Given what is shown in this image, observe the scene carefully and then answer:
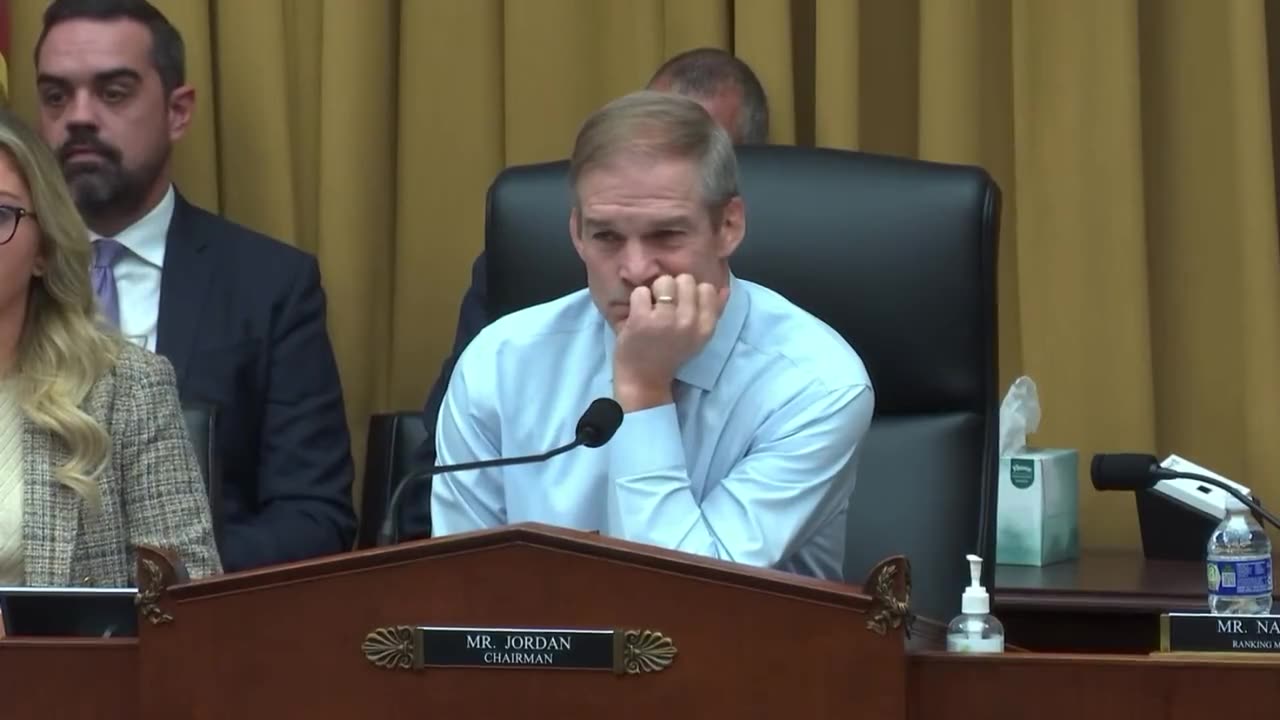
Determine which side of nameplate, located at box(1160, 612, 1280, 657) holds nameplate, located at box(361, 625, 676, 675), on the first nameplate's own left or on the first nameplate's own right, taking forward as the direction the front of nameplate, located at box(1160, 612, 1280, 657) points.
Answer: on the first nameplate's own right

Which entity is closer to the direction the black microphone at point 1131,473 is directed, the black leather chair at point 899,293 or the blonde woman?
the blonde woman

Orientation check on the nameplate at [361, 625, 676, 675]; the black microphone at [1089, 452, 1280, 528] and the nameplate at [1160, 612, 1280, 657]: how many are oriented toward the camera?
2

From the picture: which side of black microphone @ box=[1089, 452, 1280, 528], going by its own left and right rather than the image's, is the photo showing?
left

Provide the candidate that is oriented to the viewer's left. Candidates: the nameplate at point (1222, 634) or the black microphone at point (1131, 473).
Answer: the black microphone

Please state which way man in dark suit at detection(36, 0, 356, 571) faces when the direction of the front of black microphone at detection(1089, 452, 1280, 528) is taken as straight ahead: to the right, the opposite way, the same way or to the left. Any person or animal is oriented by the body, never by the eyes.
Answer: to the left

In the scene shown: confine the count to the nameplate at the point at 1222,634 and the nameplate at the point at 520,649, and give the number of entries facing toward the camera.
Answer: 2
